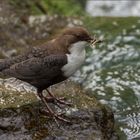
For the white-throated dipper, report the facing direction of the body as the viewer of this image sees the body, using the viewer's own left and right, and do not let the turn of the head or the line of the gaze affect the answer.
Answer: facing to the right of the viewer
